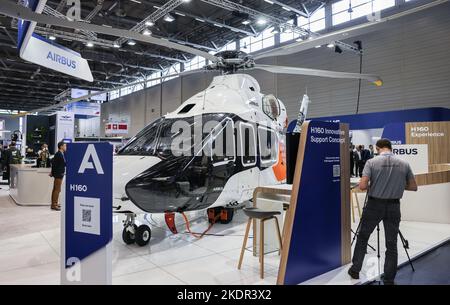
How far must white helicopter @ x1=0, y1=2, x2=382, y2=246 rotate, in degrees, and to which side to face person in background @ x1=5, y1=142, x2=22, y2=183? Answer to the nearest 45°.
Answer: approximately 90° to its right

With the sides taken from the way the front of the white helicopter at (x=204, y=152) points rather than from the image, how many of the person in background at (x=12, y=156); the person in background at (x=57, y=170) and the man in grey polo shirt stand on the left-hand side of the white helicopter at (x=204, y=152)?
1

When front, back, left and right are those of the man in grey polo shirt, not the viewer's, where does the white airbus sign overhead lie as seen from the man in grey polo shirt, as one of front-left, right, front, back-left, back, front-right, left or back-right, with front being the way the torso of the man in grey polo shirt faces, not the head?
left

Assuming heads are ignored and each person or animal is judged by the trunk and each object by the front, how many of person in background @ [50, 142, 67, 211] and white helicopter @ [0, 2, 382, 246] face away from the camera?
0

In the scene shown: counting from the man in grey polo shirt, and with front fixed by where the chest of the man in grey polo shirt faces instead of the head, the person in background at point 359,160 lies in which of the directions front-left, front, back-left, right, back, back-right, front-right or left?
front

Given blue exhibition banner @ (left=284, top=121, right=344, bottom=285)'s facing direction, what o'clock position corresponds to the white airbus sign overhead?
The white airbus sign overhead is roughly at 5 o'clock from the blue exhibition banner.

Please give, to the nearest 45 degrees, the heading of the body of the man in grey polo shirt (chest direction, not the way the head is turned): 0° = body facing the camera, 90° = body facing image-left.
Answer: approximately 180°

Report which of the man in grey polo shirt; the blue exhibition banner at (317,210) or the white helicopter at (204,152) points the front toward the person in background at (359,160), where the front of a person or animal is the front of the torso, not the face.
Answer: the man in grey polo shirt
